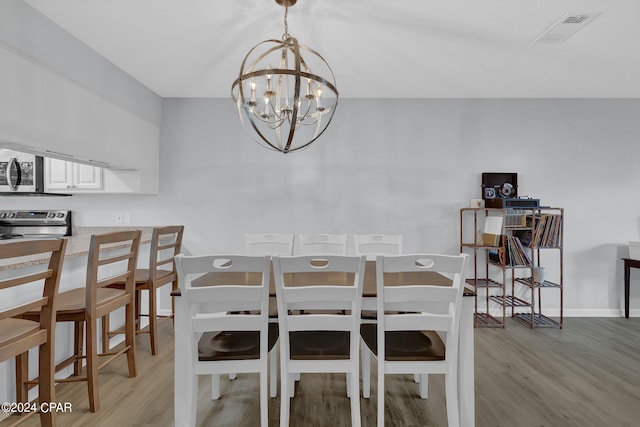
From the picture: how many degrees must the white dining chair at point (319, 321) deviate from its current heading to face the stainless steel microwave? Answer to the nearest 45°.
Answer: approximately 45° to its left

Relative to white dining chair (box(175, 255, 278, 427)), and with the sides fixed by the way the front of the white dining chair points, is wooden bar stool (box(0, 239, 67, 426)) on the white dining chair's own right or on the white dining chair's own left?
on the white dining chair's own left

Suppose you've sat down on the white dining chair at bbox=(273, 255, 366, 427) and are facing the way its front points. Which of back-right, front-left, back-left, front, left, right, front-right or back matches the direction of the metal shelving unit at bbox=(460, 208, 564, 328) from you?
front-right

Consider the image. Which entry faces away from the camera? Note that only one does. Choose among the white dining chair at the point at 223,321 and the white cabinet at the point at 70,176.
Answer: the white dining chair

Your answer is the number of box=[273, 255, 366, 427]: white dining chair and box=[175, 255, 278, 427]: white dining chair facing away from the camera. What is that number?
2

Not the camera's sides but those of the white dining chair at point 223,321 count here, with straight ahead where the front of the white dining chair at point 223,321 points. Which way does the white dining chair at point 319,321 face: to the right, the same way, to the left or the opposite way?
the same way

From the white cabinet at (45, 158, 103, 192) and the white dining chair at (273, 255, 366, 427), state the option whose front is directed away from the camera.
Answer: the white dining chair

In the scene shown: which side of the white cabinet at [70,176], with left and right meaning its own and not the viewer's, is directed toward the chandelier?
front

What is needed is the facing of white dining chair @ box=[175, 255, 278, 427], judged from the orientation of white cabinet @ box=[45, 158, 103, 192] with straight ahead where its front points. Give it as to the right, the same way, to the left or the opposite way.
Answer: to the left

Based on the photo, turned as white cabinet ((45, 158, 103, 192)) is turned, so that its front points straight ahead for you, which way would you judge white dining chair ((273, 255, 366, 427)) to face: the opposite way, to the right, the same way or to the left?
to the left

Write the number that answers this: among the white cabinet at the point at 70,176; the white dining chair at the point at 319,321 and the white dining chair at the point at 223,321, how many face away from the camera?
2

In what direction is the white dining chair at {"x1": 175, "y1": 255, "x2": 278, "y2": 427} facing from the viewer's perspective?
away from the camera

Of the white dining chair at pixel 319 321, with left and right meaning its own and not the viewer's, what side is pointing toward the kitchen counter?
left

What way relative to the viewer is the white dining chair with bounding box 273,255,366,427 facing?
away from the camera
